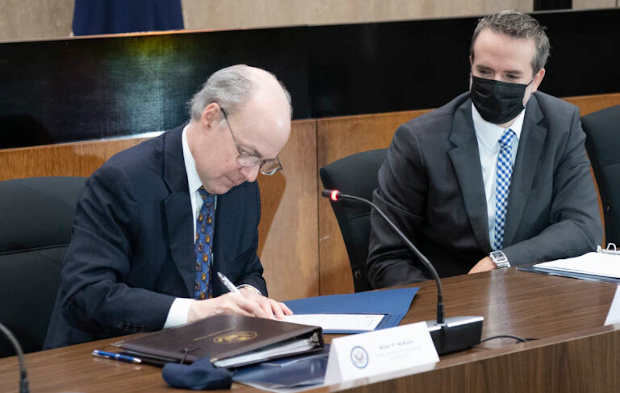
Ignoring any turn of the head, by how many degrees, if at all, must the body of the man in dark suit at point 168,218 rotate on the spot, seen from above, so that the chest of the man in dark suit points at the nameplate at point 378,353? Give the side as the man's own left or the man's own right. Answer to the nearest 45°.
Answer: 0° — they already face it

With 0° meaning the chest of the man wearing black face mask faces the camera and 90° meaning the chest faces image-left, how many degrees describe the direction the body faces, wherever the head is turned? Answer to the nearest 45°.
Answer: approximately 0°

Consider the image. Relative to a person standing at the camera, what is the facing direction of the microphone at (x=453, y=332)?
facing to the left of the viewer

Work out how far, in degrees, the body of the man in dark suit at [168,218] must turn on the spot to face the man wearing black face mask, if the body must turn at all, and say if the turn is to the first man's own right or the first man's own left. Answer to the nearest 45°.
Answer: approximately 90° to the first man's own left

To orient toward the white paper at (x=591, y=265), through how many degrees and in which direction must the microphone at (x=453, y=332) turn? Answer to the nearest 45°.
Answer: approximately 135° to its right

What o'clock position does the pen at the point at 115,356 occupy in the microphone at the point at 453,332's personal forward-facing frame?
The pen is roughly at 10 o'clock from the microphone.

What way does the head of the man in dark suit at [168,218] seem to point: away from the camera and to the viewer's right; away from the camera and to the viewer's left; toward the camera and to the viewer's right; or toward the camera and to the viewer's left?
toward the camera and to the viewer's right

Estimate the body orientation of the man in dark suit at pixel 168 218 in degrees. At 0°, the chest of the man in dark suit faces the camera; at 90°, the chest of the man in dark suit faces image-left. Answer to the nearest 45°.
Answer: approximately 315°
